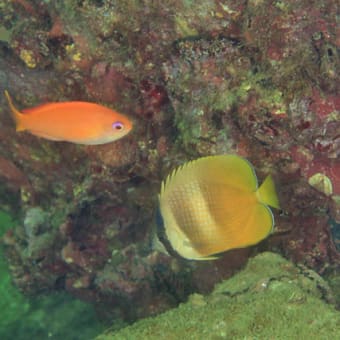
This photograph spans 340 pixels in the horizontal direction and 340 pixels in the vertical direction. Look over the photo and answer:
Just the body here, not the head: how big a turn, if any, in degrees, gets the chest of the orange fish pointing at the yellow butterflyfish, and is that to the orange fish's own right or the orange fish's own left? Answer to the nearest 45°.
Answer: approximately 45° to the orange fish's own right

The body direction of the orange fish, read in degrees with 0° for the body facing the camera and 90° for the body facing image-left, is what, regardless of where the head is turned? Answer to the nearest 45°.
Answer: approximately 270°
